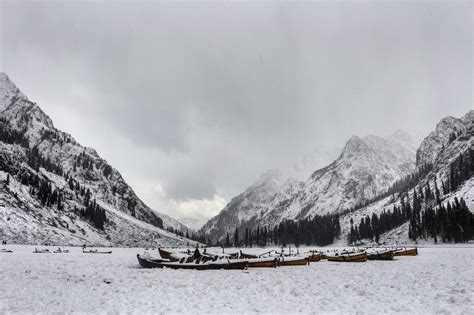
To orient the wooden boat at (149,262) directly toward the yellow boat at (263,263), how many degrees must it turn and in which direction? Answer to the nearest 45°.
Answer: approximately 180°

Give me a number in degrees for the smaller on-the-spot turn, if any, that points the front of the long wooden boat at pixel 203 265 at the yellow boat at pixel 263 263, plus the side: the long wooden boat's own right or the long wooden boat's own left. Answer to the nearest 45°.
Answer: approximately 180°

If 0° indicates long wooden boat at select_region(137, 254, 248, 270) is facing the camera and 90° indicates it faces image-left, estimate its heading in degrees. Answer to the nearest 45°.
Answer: approximately 90°

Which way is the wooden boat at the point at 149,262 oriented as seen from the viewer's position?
to the viewer's left
